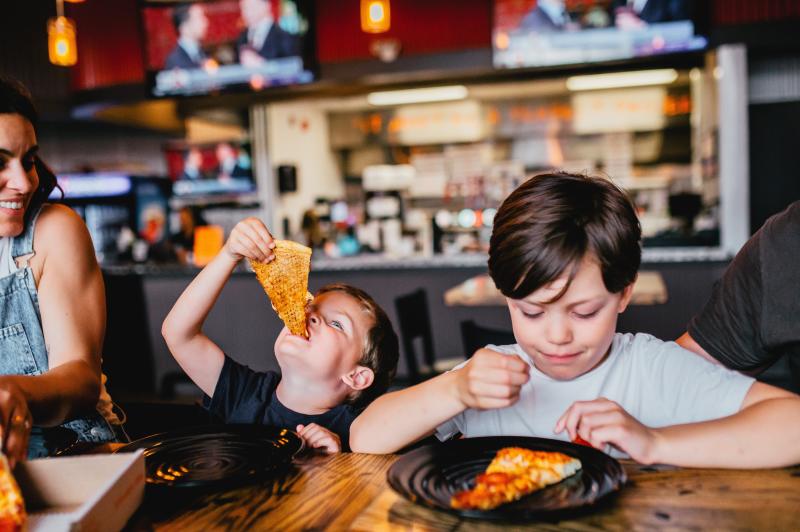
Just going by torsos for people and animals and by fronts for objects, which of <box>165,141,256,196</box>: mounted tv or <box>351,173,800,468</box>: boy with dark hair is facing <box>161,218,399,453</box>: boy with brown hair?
the mounted tv

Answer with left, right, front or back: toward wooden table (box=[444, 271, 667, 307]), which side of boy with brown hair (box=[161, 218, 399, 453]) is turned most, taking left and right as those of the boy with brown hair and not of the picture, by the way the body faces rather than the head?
back

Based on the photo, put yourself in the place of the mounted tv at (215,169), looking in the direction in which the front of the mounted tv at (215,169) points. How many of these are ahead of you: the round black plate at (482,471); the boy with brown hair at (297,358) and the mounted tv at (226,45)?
3

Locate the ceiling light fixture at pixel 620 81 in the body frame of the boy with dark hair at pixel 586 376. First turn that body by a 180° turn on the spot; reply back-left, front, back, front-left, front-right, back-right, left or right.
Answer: front

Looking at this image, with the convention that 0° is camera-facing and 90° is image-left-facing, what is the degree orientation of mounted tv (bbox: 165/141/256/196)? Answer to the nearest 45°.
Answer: approximately 0°

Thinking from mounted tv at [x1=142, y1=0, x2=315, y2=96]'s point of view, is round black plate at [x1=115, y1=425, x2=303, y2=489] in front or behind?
in front

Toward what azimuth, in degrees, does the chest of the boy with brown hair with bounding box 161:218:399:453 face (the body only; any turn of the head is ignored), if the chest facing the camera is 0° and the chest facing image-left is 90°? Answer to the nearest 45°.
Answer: approximately 45°

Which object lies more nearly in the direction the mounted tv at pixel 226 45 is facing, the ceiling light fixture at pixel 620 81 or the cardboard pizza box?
the cardboard pizza box

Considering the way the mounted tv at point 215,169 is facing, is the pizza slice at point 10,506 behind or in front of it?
in front
